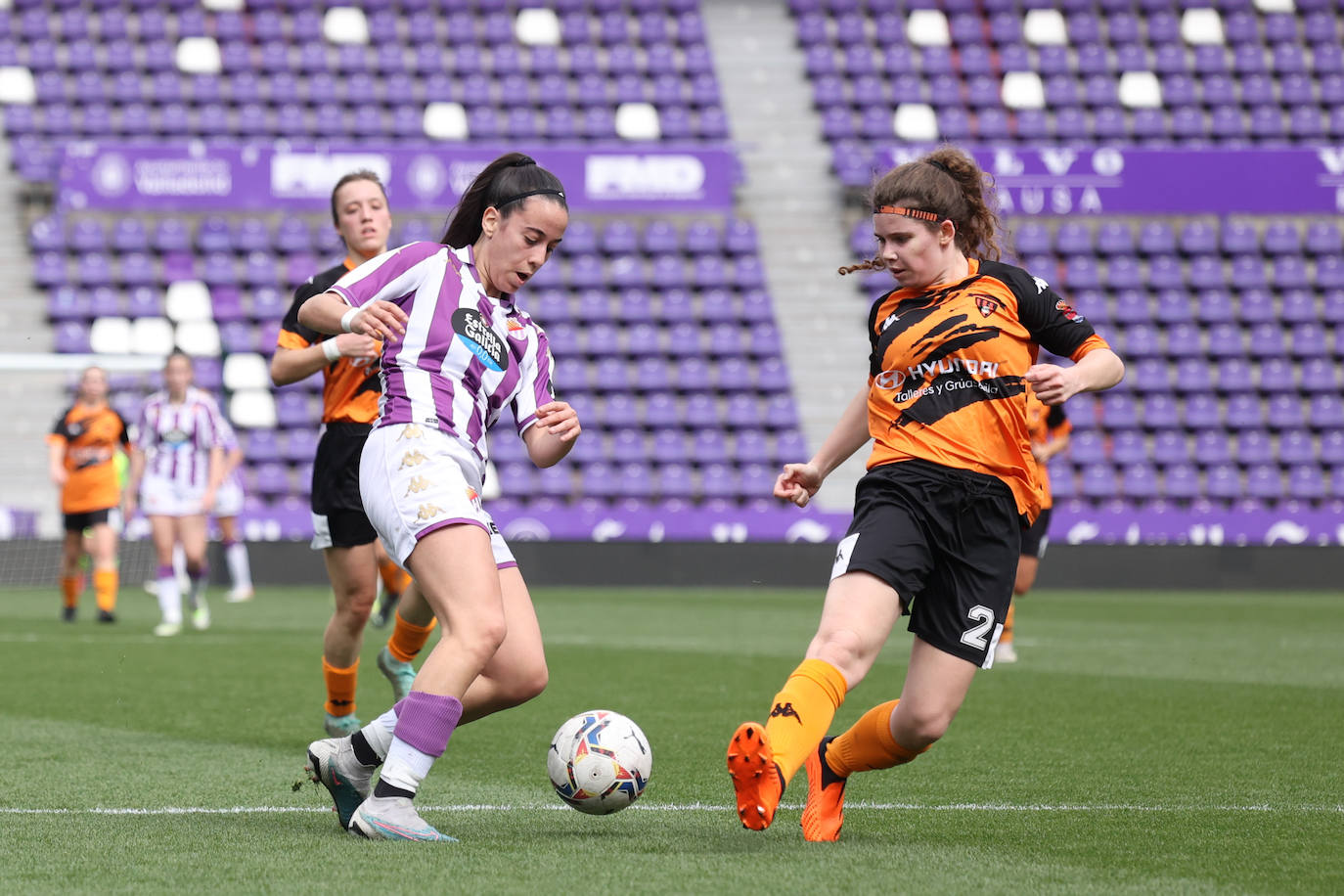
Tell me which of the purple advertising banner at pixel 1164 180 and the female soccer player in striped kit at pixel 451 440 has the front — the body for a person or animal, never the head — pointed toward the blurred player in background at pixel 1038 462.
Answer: the purple advertising banner

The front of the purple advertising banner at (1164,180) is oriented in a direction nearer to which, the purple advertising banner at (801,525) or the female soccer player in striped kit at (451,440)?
the female soccer player in striped kit

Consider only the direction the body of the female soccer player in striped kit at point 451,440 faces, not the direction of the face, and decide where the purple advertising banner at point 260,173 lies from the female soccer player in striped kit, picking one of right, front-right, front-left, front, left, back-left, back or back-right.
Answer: back-left

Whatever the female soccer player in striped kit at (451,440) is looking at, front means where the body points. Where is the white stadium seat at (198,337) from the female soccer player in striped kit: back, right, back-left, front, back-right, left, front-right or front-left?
back-left

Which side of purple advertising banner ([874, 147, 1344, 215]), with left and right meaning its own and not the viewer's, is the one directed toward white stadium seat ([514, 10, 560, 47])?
right

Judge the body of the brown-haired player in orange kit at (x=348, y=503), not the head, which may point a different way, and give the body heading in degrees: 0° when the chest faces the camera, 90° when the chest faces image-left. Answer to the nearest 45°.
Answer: approximately 315°

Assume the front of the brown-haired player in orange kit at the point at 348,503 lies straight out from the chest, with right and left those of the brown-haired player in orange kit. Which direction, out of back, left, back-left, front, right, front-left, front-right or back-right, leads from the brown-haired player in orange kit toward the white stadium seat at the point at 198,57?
back-left

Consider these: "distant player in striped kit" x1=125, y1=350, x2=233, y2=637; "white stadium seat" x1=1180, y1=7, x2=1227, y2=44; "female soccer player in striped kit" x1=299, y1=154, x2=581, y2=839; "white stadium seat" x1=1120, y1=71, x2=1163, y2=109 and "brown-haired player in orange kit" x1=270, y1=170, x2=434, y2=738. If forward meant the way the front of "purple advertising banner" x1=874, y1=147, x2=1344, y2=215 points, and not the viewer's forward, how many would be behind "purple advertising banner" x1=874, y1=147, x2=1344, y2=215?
2

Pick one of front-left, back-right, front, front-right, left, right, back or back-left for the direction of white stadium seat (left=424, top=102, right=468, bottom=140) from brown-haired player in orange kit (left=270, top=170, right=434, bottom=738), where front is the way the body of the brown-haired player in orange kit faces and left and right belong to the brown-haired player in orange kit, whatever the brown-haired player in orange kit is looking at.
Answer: back-left

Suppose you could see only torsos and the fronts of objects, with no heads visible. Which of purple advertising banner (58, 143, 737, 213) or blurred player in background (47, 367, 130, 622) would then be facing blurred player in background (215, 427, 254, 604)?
the purple advertising banner

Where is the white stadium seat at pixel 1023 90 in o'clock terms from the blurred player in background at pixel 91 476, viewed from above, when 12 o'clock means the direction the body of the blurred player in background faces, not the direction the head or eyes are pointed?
The white stadium seat is roughly at 8 o'clock from the blurred player in background.

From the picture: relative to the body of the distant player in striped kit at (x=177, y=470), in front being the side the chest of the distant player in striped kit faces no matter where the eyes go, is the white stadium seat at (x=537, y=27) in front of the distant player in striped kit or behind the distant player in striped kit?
behind

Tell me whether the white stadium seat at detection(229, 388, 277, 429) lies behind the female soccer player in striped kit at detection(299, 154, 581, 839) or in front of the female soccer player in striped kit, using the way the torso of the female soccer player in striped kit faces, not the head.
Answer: behind
